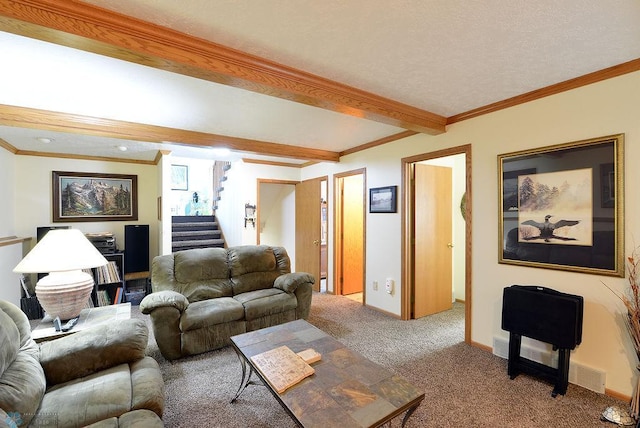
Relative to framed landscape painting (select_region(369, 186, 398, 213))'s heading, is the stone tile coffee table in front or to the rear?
in front

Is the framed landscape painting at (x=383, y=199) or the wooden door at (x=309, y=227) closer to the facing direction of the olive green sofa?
the framed landscape painting

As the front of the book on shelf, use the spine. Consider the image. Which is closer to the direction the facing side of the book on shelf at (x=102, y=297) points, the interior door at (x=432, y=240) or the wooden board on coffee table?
the wooden board on coffee table

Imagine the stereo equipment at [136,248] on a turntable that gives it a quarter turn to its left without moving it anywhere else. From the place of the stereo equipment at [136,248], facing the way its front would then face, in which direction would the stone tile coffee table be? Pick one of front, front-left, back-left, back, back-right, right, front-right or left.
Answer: right

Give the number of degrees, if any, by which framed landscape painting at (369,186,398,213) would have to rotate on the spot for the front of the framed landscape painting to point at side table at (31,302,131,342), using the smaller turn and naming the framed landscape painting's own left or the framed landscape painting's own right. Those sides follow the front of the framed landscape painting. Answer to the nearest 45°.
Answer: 0° — it already faces it

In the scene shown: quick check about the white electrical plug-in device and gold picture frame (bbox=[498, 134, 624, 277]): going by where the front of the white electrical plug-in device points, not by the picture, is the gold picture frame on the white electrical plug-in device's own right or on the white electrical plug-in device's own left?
on the white electrical plug-in device's own left

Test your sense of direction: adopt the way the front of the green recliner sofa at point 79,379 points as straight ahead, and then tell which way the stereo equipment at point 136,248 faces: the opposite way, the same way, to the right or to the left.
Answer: to the right

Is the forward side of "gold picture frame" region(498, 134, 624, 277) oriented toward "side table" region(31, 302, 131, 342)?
yes

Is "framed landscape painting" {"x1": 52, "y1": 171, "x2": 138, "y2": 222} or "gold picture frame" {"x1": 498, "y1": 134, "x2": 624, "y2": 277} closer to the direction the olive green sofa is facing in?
the gold picture frame

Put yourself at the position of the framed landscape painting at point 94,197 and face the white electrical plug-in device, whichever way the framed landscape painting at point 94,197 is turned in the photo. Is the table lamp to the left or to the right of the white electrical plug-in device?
right

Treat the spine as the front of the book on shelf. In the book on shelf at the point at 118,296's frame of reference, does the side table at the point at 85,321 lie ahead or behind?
ahead

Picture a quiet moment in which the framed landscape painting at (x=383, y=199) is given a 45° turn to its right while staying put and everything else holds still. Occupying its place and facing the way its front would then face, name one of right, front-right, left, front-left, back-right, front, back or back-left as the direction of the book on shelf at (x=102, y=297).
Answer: front

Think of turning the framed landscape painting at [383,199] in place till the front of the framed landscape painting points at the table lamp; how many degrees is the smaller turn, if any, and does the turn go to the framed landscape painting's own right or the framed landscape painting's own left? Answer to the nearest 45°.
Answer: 0° — it already faces it

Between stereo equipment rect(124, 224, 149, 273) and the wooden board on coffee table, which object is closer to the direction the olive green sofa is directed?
the wooden board on coffee table

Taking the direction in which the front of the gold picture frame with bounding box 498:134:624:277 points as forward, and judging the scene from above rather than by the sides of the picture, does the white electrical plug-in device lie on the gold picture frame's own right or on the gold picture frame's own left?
on the gold picture frame's own right
